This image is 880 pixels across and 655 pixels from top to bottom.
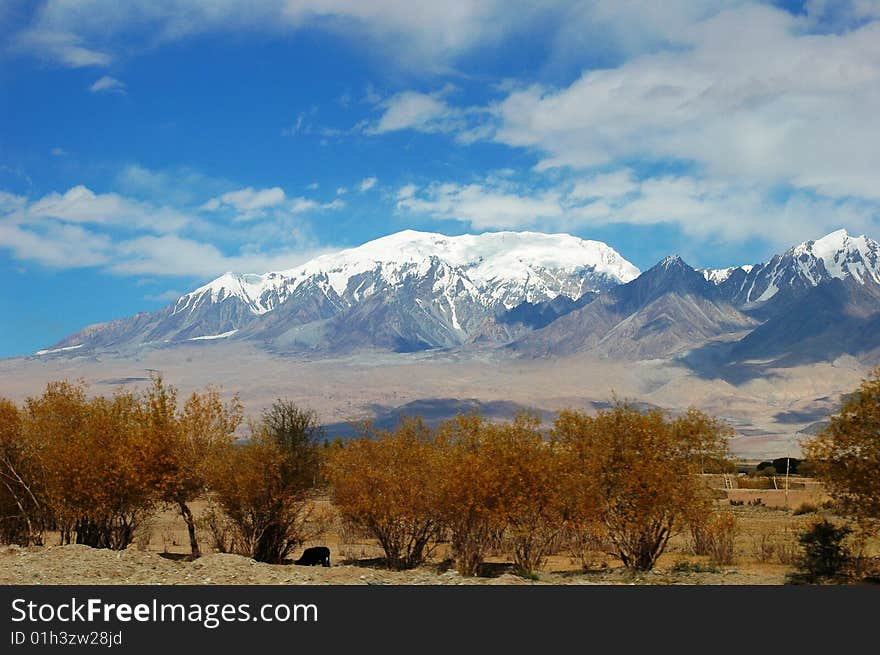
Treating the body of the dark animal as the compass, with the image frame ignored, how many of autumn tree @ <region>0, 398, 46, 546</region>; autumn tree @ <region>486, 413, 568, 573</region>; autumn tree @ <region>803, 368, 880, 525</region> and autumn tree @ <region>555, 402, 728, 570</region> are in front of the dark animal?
1

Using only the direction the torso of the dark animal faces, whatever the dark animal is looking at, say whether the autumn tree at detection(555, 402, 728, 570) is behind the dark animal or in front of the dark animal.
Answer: behind

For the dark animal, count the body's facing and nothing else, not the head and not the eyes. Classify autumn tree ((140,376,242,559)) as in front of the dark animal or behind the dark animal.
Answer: in front

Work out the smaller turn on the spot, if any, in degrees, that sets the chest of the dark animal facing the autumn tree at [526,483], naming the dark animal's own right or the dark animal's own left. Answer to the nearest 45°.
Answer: approximately 135° to the dark animal's own left

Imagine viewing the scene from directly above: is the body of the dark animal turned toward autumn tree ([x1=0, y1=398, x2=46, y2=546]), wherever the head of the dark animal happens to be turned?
yes

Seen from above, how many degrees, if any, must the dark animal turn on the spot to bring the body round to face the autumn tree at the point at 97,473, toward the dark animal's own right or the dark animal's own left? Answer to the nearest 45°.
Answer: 0° — it already faces it

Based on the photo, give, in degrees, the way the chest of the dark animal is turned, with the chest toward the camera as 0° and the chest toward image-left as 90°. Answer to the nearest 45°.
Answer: approximately 90°

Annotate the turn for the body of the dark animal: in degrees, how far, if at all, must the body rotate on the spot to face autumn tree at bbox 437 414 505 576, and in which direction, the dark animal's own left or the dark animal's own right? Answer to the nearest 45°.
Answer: approximately 135° to the dark animal's own left
